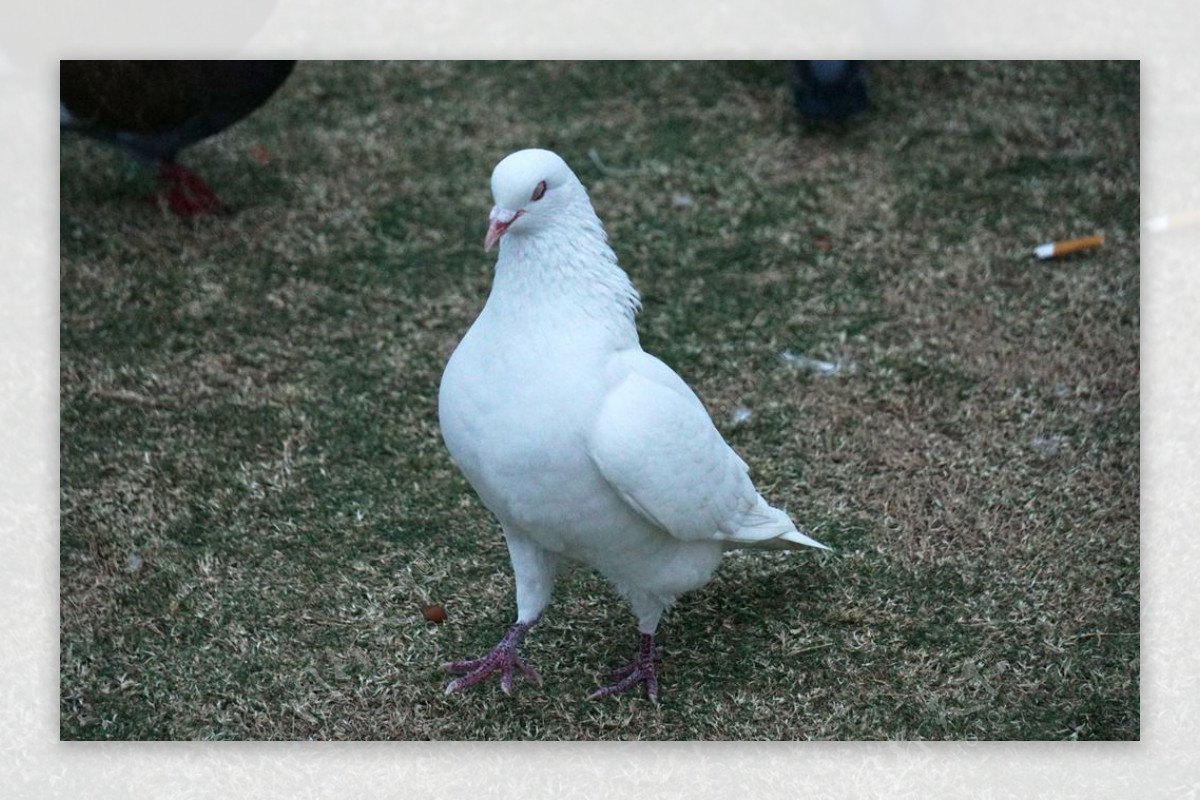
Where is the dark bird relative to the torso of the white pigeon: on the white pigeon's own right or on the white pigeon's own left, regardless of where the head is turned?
on the white pigeon's own right

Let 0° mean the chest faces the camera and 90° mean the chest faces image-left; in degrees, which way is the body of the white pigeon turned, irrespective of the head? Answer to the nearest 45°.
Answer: approximately 45°

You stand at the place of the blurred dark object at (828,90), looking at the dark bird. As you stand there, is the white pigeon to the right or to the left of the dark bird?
left

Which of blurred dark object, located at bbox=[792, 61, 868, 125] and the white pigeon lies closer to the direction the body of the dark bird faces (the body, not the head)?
the blurred dark object

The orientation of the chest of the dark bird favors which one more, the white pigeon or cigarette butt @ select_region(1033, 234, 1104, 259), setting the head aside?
the cigarette butt

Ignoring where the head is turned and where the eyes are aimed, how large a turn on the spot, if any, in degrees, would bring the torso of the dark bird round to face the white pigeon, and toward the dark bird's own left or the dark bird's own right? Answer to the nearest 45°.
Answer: approximately 90° to the dark bird's own right

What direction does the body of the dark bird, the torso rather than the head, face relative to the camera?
to the viewer's right
